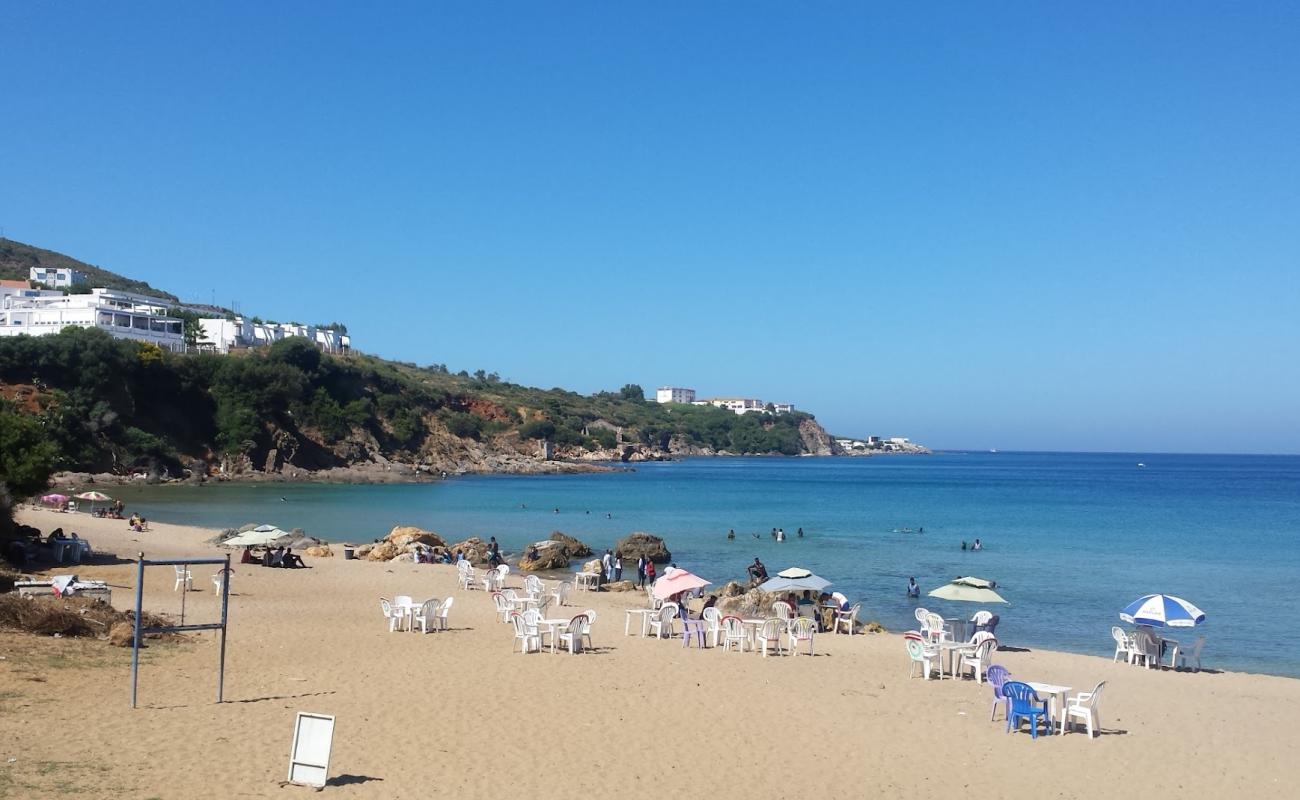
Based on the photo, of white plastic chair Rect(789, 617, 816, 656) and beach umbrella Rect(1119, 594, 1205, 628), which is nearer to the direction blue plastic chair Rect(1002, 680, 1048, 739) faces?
the beach umbrella

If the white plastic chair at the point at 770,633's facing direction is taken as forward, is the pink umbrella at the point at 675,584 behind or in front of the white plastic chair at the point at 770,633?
in front

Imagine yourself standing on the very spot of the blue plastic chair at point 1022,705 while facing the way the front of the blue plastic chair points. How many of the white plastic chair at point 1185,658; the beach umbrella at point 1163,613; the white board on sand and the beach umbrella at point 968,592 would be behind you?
1

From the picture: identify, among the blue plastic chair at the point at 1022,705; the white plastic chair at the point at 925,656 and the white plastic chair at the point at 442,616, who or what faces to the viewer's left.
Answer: the white plastic chair at the point at 442,616

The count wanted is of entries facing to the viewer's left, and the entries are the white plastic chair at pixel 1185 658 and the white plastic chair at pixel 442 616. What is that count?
2

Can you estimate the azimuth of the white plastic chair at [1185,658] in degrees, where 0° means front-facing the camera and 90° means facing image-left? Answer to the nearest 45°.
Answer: approximately 90°

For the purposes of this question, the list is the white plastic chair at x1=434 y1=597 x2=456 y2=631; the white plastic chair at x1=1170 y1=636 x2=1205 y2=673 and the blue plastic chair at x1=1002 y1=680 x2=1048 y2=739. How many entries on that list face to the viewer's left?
2

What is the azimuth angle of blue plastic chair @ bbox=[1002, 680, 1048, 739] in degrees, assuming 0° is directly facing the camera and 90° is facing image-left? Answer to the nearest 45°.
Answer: approximately 225°

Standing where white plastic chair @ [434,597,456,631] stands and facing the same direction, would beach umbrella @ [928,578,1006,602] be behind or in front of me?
behind

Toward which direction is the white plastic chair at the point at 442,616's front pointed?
to the viewer's left

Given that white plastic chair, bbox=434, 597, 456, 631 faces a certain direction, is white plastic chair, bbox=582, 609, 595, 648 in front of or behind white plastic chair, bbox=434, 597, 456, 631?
behind

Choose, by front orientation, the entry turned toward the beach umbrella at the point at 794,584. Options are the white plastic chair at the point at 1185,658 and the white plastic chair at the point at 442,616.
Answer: the white plastic chair at the point at 1185,658

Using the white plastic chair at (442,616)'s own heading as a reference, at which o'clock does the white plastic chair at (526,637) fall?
the white plastic chair at (526,637) is roughly at 8 o'clock from the white plastic chair at (442,616).

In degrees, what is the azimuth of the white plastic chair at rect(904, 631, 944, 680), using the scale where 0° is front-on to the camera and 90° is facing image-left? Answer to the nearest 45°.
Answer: approximately 225°

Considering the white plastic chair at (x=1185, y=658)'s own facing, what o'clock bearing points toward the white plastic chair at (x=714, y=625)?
the white plastic chair at (x=714, y=625) is roughly at 11 o'clock from the white plastic chair at (x=1185, y=658).

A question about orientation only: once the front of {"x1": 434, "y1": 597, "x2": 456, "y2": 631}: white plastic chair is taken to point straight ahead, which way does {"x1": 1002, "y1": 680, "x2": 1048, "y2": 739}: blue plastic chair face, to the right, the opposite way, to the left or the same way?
the opposite way

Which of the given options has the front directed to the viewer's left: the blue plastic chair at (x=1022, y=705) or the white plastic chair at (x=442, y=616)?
the white plastic chair
